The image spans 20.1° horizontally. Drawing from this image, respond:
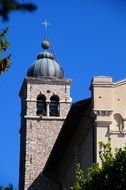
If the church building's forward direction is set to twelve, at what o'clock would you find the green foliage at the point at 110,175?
The green foliage is roughly at 12 o'clock from the church building.

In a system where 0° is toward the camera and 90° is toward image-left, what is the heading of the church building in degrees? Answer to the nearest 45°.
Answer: approximately 0°

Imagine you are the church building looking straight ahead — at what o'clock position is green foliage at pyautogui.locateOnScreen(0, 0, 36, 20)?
The green foliage is roughly at 12 o'clock from the church building.
